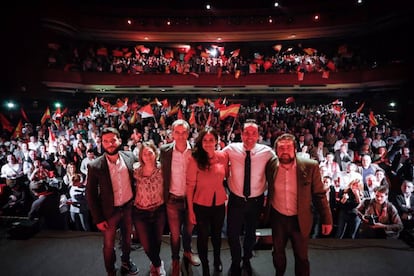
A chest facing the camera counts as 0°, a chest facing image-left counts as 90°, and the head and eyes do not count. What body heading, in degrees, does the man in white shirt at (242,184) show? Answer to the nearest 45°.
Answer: approximately 0°

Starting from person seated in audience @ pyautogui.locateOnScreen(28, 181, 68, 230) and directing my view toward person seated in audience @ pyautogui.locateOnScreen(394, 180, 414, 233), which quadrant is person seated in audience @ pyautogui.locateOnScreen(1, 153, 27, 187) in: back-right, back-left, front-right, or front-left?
back-left

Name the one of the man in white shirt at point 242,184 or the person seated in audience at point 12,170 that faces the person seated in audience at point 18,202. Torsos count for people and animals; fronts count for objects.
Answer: the person seated in audience at point 12,170

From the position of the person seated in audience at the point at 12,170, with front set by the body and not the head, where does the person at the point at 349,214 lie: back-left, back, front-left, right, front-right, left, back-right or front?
front-left

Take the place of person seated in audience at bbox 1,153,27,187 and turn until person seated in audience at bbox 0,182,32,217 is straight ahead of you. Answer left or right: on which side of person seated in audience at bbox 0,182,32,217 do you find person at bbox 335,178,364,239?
left

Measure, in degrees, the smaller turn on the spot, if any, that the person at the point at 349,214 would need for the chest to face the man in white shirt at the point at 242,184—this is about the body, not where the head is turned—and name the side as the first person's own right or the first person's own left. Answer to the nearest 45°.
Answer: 0° — they already face them

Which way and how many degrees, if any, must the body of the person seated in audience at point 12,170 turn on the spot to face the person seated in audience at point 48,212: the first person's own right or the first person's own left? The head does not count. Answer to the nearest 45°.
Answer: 0° — they already face them

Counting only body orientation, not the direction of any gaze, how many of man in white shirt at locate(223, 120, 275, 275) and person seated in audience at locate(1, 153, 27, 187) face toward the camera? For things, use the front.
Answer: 2

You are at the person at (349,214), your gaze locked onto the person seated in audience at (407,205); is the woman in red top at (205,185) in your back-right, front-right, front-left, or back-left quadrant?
back-right

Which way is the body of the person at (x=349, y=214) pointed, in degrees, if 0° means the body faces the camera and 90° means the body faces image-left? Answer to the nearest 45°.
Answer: approximately 45°
